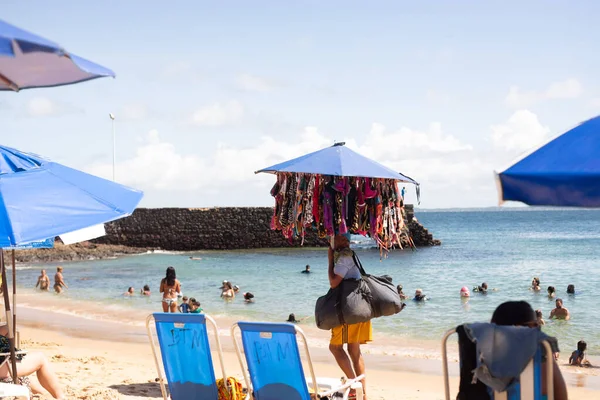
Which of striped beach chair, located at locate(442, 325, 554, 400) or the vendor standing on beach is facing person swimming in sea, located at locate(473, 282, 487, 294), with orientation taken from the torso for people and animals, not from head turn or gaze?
the striped beach chair

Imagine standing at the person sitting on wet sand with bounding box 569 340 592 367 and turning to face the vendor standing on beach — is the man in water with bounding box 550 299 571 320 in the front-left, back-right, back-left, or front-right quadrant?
back-right

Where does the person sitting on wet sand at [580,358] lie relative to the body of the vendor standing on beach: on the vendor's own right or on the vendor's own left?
on the vendor's own right

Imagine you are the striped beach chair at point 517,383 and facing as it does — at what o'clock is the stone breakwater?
The stone breakwater is roughly at 11 o'clock from the striped beach chair.

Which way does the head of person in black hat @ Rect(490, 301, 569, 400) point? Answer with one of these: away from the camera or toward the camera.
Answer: away from the camera

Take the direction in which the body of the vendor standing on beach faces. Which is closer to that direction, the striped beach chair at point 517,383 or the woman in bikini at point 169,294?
the woman in bikini

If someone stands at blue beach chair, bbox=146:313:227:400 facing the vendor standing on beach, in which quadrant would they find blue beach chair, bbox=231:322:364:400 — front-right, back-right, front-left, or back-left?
front-right

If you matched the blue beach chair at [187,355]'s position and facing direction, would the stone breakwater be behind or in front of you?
in front

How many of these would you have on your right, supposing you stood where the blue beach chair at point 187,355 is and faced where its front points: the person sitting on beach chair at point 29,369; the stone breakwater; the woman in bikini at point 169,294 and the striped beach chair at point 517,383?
1

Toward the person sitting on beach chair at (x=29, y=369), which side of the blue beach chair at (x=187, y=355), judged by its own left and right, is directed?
left

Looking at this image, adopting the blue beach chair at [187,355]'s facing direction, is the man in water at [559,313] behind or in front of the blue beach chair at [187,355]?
in front

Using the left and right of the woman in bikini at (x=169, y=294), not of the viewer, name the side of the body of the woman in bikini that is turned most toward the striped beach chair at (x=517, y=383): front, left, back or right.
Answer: back

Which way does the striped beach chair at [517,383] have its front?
away from the camera

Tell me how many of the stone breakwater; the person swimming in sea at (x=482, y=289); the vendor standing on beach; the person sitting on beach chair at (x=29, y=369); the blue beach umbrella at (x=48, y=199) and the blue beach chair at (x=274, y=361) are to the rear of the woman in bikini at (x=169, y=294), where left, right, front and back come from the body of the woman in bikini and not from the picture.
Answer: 4

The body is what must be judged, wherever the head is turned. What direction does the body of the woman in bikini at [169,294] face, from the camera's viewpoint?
away from the camera
